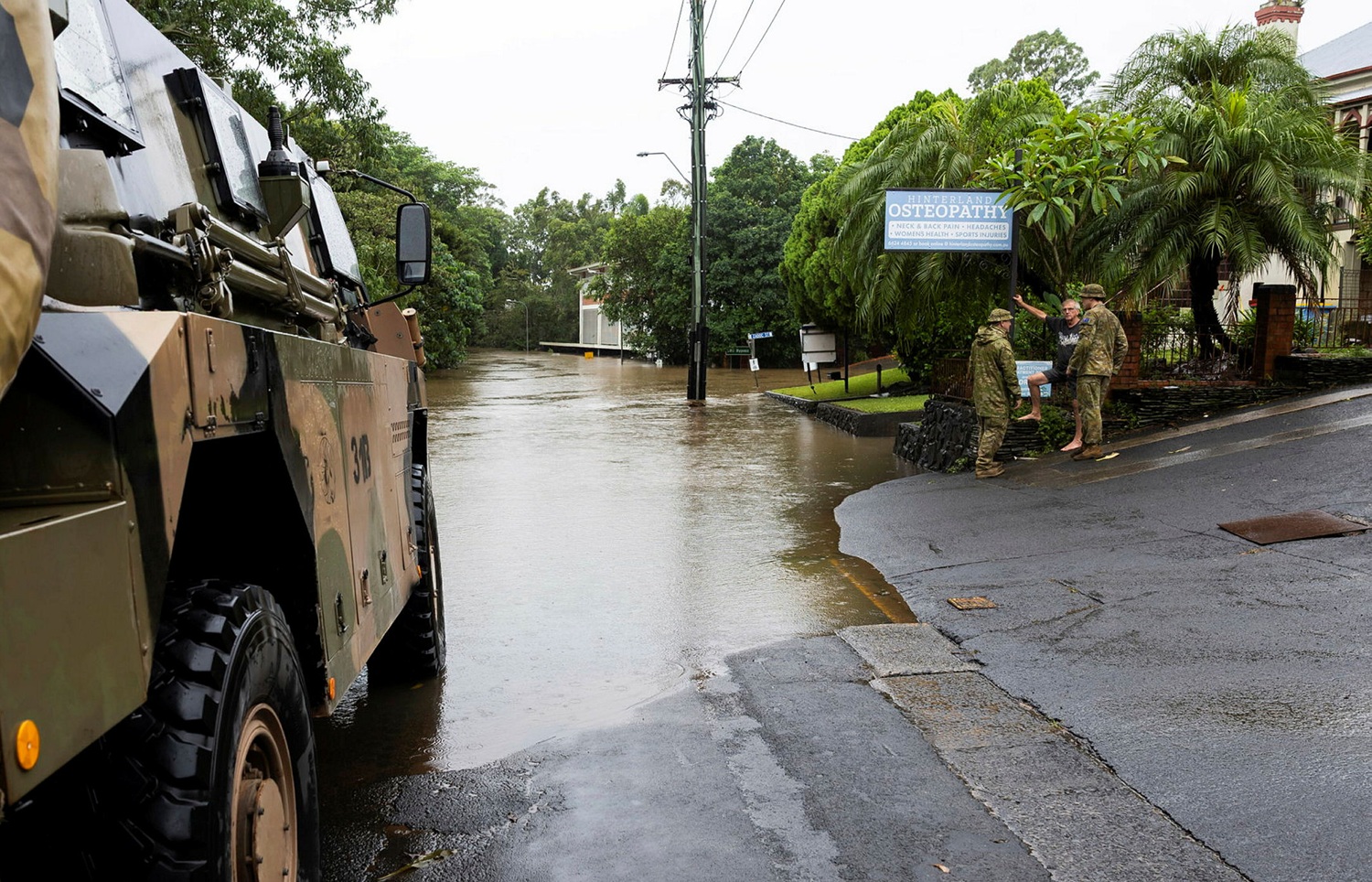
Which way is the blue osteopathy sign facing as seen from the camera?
toward the camera

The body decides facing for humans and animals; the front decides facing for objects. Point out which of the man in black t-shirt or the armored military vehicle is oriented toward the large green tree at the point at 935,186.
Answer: the armored military vehicle

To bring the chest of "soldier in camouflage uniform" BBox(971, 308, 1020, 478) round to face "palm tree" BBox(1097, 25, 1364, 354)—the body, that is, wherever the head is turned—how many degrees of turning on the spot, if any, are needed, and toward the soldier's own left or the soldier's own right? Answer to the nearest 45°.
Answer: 0° — they already face it

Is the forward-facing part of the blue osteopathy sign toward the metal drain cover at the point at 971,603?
yes

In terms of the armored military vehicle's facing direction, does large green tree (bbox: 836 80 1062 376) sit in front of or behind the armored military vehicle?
in front

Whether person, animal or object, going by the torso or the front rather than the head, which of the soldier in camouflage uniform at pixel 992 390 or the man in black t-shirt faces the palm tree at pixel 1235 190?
the soldier in camouflage uniform

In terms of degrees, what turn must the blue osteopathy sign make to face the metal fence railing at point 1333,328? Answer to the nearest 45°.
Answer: approximately 135° to its left

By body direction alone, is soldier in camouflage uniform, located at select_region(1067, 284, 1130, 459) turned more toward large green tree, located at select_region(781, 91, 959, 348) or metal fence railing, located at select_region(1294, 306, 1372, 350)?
the large green tree

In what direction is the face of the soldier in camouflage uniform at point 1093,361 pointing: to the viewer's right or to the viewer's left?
to the viewer's left

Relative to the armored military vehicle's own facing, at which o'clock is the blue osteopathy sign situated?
The blue osteopathy sign is roughly at 12 o'clock from the armored military vehicle.

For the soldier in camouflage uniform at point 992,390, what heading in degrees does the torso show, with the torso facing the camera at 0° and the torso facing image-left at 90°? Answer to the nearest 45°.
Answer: approximately 225°

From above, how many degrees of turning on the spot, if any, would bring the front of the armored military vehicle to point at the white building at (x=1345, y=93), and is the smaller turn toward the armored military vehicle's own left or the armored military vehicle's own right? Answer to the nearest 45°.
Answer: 0° — it already faces it

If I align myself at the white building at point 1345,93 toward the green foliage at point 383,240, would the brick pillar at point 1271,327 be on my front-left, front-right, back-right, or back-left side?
front-left
